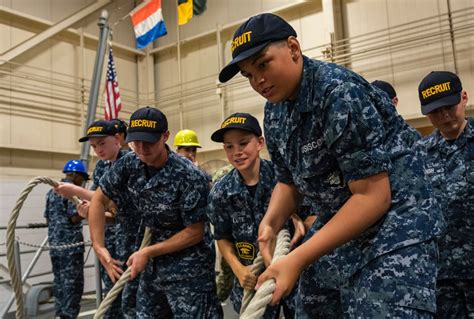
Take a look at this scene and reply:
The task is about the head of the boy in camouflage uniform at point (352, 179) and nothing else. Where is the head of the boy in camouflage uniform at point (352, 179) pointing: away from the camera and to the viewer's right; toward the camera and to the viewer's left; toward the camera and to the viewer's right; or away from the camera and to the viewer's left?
toward the camera and to the viewer's left

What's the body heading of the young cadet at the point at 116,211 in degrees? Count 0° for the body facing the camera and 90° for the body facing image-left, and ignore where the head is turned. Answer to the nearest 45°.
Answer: approximately 45°

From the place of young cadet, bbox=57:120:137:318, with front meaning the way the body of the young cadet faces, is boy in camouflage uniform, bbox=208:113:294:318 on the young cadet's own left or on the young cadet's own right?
on the young cadet's own left

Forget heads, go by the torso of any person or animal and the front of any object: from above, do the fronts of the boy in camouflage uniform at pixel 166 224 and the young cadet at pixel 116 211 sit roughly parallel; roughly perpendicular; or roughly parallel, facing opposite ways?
roughly parallel

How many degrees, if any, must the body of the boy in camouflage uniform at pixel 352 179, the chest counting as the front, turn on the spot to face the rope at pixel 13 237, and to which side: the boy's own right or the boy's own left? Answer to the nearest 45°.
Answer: approximately 90° to the boy's own right

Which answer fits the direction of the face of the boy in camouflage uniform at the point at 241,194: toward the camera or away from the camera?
toward the camera

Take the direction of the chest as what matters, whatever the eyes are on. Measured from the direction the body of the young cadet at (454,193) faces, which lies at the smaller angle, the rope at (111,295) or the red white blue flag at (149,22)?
the rope

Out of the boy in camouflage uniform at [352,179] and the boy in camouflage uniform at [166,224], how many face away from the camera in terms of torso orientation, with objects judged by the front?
0

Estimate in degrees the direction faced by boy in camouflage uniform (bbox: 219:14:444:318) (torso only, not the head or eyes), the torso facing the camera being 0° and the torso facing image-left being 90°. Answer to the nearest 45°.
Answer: approximately 45°

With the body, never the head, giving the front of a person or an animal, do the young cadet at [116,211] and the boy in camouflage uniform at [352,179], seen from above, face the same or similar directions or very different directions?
same or similar directions

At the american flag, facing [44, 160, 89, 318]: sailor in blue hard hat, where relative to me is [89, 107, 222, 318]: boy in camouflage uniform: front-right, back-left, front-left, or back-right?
front-left

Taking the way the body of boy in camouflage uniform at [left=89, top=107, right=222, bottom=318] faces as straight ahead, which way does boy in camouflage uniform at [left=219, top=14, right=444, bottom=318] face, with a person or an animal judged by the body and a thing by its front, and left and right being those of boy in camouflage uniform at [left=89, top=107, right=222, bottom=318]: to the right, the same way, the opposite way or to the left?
the same way

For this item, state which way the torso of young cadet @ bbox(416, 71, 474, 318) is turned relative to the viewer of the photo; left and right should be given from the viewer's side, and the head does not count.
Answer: facing the viewer and to the left of the viewer

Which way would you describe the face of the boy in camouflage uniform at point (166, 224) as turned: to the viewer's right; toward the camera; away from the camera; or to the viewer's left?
toward the camera

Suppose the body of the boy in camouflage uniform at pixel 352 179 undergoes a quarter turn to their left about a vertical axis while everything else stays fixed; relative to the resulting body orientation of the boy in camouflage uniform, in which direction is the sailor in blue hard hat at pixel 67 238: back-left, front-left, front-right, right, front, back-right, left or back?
back
